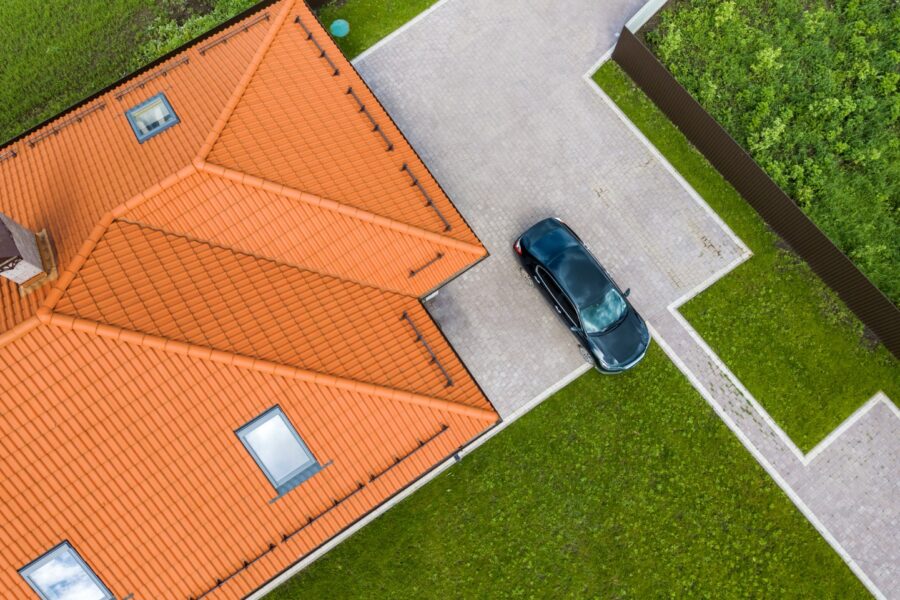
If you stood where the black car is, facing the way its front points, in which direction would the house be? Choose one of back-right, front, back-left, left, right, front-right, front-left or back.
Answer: right

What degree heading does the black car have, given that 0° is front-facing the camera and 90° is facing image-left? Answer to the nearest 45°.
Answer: approximately 315°
